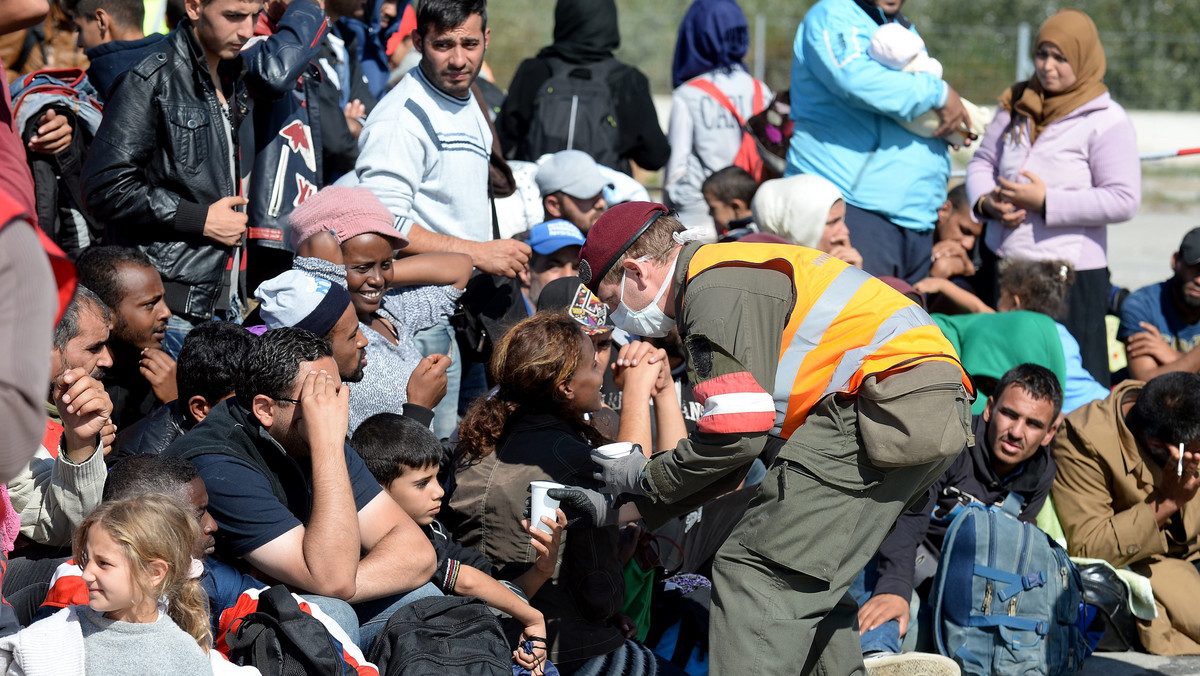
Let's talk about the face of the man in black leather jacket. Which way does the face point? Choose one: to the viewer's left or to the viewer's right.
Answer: to the viewer's right

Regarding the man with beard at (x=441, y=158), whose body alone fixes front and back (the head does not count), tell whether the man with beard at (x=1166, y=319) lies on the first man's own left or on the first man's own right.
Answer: on the first man's own left

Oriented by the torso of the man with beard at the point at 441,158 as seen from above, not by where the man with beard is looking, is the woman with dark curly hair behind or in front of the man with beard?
in front

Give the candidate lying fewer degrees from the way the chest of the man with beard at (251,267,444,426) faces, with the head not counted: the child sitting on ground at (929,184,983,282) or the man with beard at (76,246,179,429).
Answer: the child sitting on ground

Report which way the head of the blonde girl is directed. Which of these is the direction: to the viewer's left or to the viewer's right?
to the viewer's left

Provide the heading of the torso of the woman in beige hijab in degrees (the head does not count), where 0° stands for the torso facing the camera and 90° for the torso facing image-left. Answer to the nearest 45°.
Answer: approximately 45°

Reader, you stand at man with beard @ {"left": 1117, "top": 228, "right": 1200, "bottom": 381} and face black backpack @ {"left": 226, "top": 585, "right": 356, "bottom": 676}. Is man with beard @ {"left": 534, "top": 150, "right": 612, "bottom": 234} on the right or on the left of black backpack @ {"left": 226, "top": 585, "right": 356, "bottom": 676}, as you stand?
right

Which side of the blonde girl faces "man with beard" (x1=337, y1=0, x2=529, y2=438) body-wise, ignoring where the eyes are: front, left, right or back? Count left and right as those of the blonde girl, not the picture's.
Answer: back

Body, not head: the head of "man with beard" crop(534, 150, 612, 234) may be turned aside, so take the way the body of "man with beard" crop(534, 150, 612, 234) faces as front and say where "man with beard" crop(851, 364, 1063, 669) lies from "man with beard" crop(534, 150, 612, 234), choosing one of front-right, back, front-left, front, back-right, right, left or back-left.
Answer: front

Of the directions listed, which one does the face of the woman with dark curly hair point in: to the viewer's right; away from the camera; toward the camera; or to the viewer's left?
to the viewer's right

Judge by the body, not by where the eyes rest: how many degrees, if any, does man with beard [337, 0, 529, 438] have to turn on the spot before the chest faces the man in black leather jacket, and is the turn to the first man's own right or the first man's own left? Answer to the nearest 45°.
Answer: approximately 90° to the first man's own right
